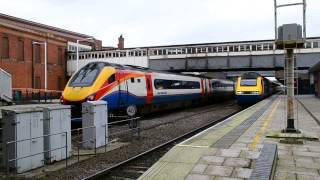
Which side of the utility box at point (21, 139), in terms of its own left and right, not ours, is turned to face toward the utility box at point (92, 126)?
left

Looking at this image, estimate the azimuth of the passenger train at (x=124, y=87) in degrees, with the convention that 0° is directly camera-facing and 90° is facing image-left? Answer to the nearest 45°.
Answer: approximately 45°

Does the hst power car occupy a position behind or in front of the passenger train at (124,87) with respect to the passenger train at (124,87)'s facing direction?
behind

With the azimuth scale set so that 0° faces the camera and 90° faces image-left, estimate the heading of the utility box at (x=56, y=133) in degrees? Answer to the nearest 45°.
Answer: approximately 315°

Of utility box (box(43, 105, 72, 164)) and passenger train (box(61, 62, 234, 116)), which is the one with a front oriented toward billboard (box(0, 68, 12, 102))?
the passenger train

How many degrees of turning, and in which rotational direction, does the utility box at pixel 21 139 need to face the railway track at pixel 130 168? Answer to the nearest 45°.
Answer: approximately 45° to its left

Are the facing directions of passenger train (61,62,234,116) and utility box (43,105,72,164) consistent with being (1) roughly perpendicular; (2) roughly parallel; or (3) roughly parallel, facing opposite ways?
roughly perpendicular
